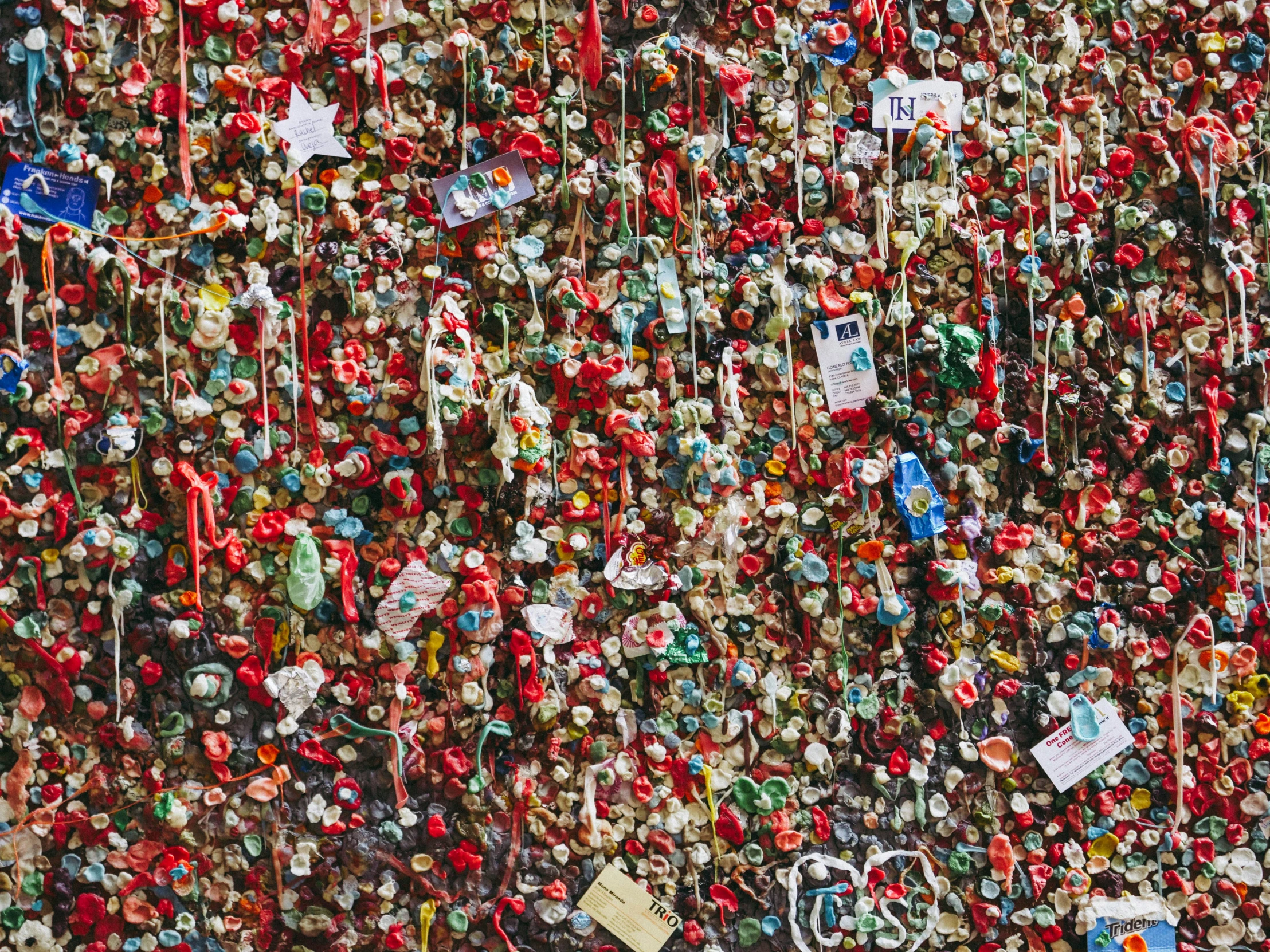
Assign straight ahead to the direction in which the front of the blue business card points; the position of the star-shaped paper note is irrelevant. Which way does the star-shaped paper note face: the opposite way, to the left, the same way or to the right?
the same way

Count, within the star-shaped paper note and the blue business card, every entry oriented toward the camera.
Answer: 2

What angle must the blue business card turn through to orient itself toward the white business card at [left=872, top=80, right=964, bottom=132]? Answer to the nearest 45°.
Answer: approximately 90° to its left

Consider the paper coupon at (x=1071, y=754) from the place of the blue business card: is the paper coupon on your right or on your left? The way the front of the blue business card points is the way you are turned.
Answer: on your left

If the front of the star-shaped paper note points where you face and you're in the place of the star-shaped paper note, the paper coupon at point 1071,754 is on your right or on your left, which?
on your left

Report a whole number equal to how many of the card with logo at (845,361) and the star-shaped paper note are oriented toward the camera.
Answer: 2

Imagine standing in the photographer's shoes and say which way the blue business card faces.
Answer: facing the viewer

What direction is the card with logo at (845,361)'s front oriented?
toward the camera

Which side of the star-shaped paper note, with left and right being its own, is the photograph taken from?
front
